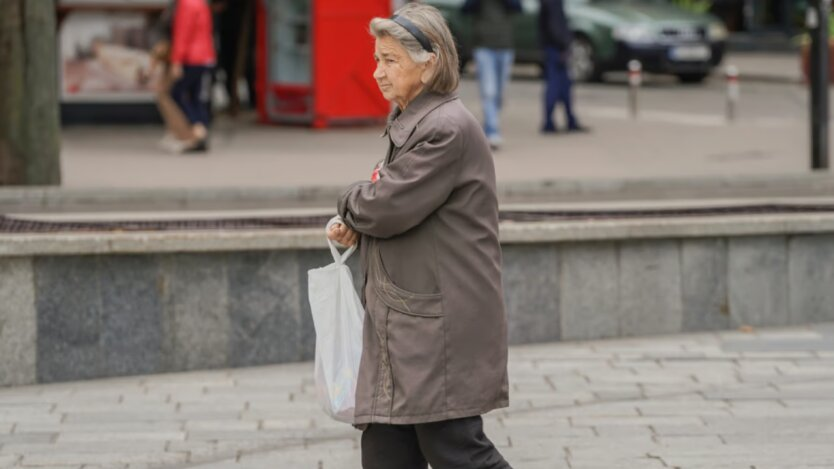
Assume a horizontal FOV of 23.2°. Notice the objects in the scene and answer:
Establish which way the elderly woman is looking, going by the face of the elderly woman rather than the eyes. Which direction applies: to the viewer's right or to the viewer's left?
to the viewer's left

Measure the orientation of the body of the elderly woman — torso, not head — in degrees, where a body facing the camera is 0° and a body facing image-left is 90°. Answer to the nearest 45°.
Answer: approximately 90°

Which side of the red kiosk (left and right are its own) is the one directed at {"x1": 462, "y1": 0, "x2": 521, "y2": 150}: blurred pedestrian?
left

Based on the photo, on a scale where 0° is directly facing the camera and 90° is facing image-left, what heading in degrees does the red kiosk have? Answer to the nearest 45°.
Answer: approximately 45°

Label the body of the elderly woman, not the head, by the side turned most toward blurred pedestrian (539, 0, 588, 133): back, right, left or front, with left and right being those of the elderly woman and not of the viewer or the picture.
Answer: right

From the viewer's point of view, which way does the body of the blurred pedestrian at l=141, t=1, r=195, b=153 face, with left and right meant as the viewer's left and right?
facing to the left of the viewer

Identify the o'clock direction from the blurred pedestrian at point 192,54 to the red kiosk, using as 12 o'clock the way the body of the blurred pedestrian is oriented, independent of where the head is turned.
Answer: The red kiosk is roughly at 4 o'clock from the blurred pedestrian.
